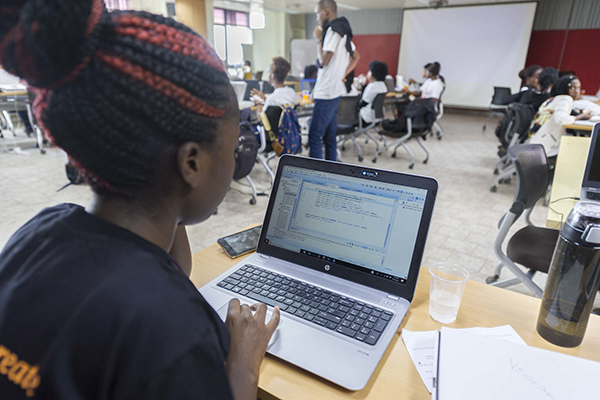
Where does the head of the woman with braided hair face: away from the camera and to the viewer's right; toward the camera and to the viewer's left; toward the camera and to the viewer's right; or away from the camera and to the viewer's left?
away from the camera and to the viewer's right

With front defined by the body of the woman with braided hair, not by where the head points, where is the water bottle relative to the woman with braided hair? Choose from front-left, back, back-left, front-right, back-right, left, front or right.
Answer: front-right

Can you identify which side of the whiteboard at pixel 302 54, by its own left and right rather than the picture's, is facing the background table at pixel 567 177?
front

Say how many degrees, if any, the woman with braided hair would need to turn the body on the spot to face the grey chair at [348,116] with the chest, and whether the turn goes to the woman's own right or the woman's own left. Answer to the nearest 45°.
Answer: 0° — they already face it

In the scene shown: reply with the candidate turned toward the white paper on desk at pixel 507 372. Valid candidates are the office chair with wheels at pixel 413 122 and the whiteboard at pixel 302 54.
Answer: the whiteboard

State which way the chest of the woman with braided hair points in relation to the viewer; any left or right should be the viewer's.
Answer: facing away from the viewer and to the right of the viewer
